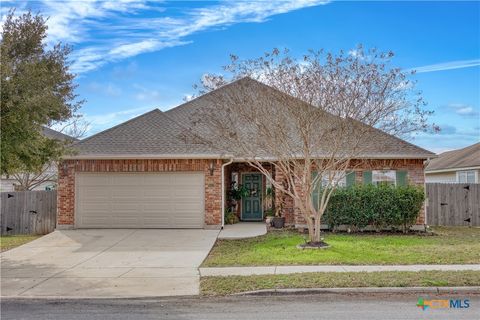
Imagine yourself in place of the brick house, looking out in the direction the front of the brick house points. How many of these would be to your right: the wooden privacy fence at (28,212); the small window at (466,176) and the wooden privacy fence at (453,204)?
1

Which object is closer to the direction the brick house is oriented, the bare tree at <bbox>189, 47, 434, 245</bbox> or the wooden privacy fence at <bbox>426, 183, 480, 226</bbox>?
the bare tree

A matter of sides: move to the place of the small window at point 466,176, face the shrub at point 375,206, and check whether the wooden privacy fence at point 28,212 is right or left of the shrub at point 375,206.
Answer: right

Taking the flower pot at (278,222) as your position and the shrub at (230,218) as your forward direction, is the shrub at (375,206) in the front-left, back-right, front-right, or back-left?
back-right

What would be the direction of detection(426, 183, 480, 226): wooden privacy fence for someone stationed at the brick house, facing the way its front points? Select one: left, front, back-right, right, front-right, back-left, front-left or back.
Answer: left

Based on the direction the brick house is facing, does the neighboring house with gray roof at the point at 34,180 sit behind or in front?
behind

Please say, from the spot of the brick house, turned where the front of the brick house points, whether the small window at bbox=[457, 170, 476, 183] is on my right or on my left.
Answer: on my left

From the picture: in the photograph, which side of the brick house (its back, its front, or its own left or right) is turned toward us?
front

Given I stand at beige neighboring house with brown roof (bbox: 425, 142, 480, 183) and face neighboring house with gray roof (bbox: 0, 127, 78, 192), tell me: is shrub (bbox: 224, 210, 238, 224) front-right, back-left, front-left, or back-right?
front-left
